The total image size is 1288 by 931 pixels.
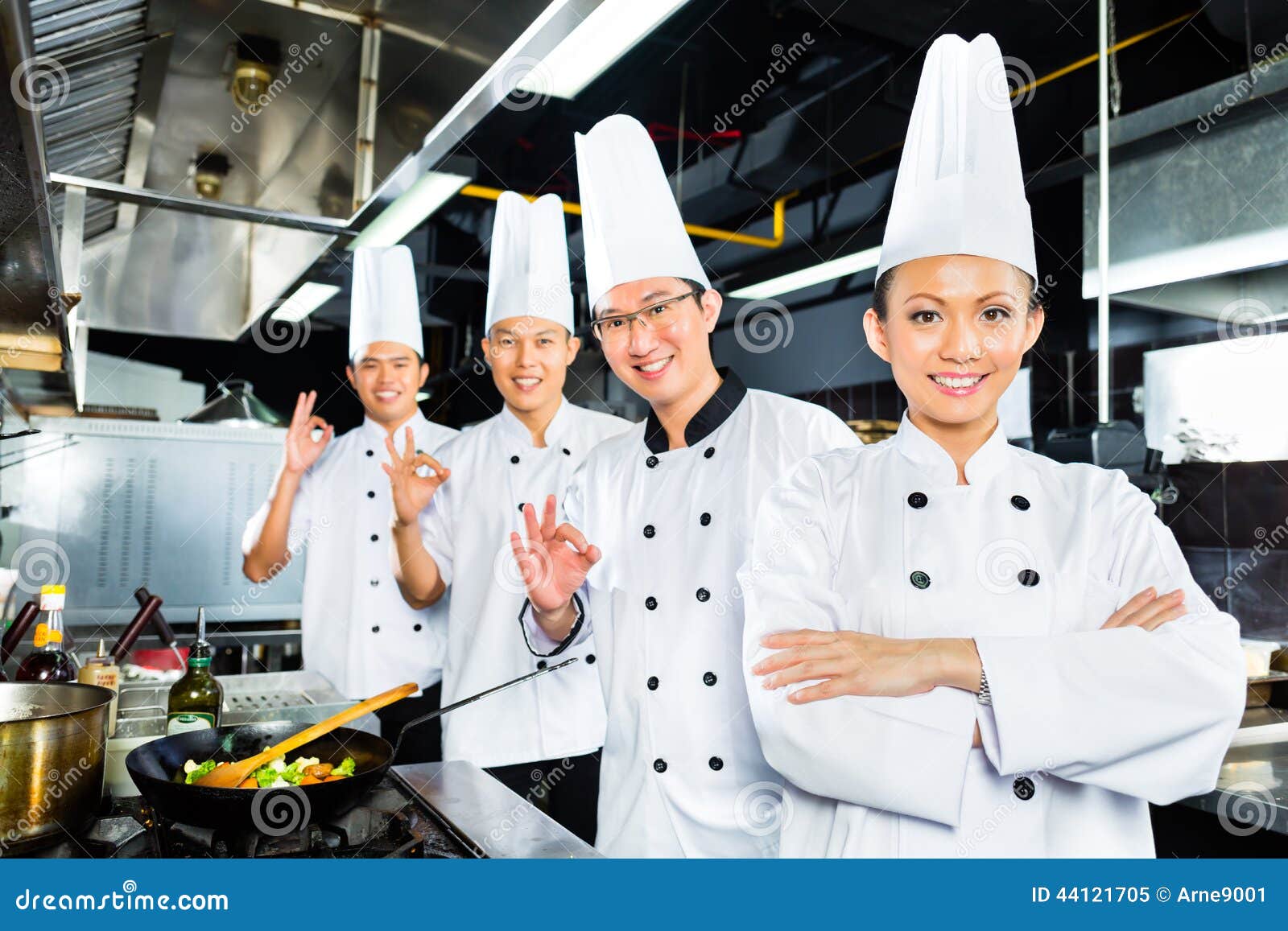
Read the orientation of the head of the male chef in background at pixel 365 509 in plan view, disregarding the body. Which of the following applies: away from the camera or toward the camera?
toward the camera

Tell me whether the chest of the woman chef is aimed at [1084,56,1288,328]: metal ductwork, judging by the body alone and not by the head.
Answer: no

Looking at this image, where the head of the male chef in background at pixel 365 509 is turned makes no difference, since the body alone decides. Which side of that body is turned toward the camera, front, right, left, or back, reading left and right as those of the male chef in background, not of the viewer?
front

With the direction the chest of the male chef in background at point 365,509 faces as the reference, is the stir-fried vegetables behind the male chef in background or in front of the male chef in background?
in front

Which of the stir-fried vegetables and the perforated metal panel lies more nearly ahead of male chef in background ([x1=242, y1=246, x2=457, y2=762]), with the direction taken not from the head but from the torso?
the stir-fried vegetables

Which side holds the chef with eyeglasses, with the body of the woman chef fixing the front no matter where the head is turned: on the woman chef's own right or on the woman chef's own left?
on the woman chef's own right

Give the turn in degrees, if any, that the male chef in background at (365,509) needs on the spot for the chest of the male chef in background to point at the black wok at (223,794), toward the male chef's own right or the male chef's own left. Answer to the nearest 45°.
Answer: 0° — they already face it

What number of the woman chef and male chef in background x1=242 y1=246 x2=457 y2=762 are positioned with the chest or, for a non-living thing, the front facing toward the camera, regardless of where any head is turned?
2

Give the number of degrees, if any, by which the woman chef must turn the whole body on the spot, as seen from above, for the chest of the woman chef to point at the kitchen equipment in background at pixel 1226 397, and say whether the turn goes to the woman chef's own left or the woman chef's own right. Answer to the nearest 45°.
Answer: approximately 180°

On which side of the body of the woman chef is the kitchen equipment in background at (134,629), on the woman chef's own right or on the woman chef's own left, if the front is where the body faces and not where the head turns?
on the woman chef's own right

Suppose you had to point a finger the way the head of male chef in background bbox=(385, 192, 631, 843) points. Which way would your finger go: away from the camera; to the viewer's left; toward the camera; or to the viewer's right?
toward the camera

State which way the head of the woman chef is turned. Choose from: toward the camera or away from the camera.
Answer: toward the camera

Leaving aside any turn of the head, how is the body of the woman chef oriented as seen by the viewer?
toward the camera
